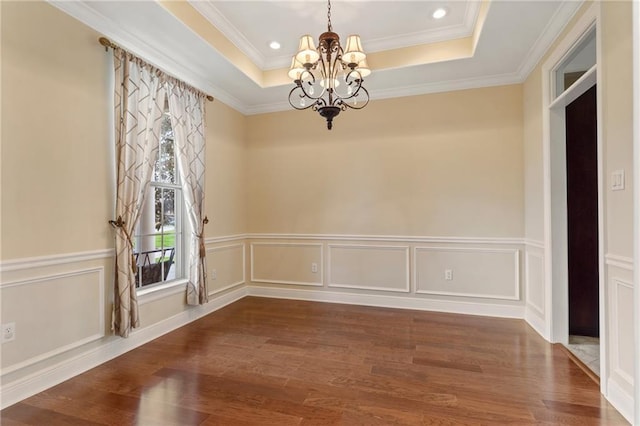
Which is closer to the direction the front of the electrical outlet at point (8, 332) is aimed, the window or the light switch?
the light switch

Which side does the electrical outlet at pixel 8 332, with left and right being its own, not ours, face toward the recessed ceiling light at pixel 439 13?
front

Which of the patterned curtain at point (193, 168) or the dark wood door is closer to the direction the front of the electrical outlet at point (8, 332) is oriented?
the dark wood door

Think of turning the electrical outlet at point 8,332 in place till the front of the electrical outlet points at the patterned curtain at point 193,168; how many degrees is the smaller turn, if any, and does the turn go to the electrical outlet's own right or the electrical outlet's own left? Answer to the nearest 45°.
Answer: approximately 90° to the electrical outlet's own left

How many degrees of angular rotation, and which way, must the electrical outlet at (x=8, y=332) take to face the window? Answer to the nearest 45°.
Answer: approximately 90° to its left

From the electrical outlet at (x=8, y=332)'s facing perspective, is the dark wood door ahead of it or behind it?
ahead

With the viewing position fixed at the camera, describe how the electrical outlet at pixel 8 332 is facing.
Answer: facing the viewer and to the right of the viewer

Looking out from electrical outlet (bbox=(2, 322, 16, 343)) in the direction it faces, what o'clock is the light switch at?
The light switch is roughly at 12 o'clock from the electrical outlet.

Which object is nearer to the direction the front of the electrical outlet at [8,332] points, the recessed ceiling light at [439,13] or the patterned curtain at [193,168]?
the recessed ceiling light

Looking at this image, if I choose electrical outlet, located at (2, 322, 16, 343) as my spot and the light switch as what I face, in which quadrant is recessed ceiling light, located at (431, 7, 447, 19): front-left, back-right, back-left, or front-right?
front-left
